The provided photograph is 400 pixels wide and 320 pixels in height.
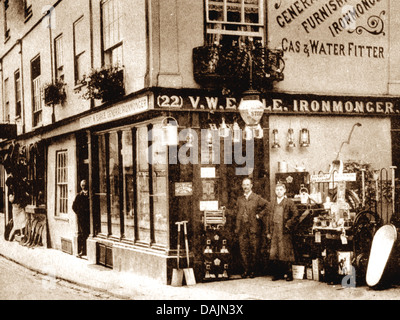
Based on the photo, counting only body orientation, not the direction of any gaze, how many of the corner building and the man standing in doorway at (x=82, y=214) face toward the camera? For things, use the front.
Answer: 2

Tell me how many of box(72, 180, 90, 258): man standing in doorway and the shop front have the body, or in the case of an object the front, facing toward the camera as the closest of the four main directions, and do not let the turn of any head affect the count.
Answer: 2

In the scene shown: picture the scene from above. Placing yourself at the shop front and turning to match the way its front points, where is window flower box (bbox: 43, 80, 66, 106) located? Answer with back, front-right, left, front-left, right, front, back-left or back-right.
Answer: back-right

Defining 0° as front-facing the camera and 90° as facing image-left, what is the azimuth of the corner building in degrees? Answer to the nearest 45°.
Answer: approximately 0°

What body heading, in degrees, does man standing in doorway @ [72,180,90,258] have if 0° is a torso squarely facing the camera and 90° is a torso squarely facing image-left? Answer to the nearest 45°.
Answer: approximately 0°

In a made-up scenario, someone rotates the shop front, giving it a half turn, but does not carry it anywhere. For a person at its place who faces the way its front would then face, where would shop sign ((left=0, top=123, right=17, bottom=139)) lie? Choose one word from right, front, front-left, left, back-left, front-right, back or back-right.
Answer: front-left
